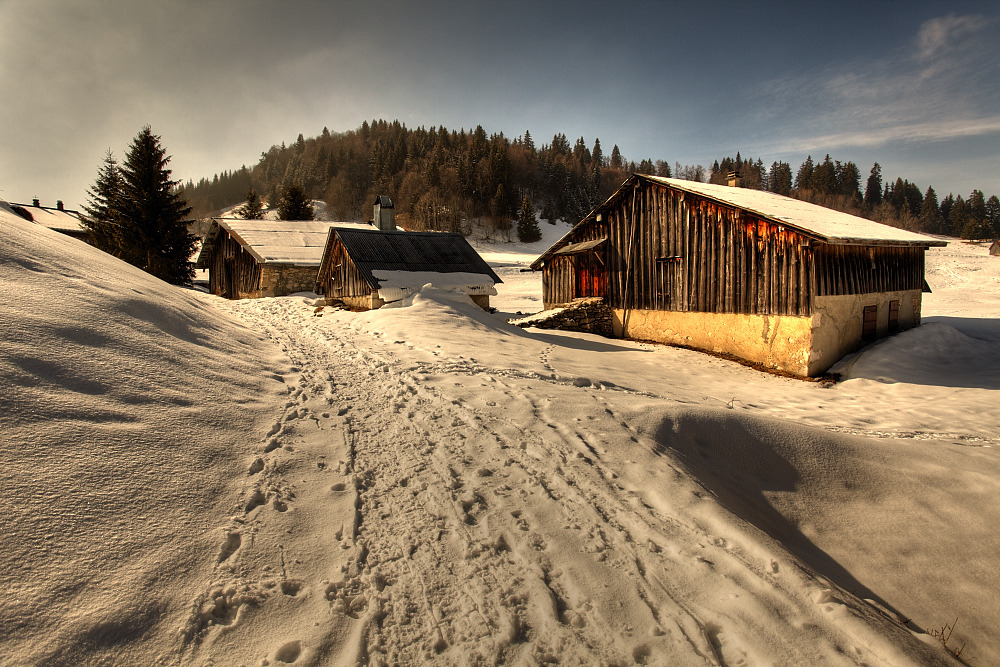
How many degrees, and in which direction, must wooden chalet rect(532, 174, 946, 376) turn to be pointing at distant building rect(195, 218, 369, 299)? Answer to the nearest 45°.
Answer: approximately 45° to its right

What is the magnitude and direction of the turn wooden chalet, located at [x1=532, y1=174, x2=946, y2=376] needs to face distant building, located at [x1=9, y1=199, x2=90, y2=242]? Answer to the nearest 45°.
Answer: approximately 45° to its right

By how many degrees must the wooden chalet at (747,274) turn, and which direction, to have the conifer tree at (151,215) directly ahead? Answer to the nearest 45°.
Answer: approximately 45° to its right

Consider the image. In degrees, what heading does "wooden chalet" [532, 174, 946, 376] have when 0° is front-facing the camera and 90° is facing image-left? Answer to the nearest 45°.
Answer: approximately 45°

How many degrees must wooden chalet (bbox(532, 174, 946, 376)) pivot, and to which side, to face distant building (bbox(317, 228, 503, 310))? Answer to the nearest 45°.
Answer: approximately 45° to its right
